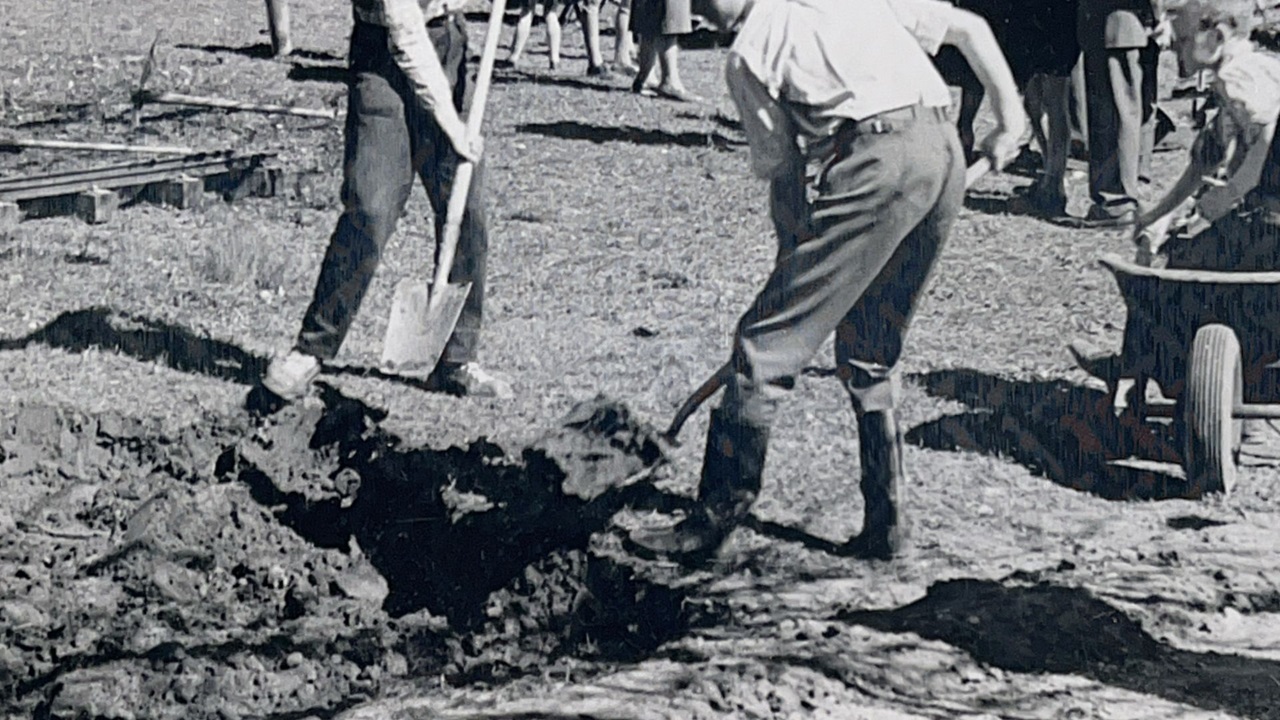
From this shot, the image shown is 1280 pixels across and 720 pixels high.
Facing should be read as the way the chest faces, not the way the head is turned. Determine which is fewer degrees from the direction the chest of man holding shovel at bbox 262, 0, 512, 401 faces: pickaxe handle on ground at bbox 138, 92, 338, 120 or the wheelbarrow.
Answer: the wheelbarrow

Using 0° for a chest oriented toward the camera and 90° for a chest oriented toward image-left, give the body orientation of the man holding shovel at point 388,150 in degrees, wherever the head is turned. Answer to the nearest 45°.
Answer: approximately 315°

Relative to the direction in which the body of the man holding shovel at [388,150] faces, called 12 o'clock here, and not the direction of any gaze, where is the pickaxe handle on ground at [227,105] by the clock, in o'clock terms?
The pickaxe handle on ground is roughly at 7 o'clock from the man holding shovel.
